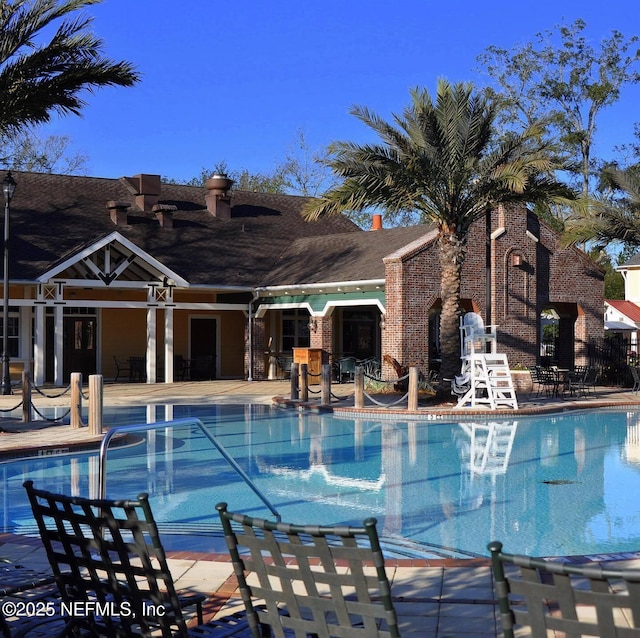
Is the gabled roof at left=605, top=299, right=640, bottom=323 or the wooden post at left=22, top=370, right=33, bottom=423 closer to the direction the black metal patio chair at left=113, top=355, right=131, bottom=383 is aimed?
the gabled roof

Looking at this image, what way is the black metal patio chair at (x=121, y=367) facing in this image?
to the viewer's right

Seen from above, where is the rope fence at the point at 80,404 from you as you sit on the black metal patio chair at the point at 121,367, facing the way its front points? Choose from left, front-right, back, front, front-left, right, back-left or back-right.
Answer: right

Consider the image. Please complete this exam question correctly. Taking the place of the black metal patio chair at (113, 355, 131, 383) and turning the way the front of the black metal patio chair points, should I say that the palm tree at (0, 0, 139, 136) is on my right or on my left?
on my right

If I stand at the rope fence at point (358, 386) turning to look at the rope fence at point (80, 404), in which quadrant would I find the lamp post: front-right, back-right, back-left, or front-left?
front-right

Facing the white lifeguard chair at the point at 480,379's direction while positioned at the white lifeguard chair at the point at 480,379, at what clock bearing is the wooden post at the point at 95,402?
The wooden post is roughly at 3 o'clock from the white lifeguard chair.

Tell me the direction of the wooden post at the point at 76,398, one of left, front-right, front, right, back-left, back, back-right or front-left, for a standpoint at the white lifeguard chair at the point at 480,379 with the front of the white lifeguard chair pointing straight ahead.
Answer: right

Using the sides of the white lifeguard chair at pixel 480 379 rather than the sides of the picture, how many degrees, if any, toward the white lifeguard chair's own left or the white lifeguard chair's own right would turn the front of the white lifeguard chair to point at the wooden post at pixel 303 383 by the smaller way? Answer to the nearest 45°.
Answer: approximately 135° to the white lifeguard chair's own right

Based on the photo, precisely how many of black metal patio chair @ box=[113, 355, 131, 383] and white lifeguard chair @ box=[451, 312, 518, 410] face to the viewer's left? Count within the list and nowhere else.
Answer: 0

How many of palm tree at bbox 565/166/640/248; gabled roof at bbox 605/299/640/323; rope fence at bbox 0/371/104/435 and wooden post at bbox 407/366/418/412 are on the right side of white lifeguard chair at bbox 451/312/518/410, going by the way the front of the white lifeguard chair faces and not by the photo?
2

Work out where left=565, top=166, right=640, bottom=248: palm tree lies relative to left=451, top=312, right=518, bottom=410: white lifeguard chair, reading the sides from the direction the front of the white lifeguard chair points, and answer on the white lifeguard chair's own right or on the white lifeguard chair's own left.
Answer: on the white lifeguard chair's own left

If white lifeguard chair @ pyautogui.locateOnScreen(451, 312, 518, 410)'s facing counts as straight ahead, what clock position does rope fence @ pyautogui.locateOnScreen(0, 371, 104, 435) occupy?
The rope fence is roughly at 3 o'clock from the white lifeguard chair.

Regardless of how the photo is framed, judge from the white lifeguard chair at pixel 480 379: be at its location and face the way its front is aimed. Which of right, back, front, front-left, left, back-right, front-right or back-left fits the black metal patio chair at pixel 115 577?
front-right

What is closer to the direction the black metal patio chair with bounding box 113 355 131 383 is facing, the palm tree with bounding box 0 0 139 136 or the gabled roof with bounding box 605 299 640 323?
the gabled roof
